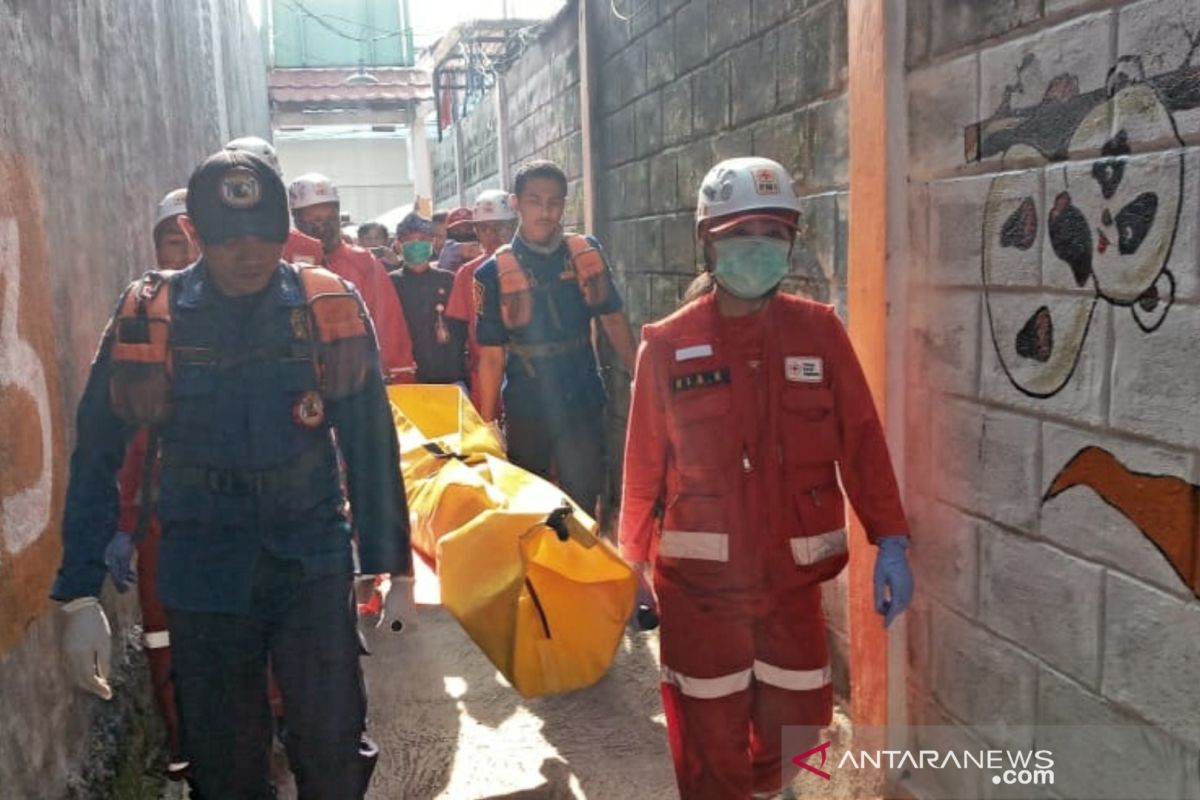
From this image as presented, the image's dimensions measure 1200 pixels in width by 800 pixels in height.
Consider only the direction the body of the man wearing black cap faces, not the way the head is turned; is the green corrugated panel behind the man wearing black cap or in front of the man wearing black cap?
behind

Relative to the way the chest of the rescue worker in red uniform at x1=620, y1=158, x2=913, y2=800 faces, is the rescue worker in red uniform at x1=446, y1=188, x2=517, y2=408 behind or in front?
behind

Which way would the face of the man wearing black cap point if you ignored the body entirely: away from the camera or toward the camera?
toward the camera

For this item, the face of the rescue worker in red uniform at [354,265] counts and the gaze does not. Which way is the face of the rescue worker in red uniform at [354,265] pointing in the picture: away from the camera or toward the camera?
toward the camera

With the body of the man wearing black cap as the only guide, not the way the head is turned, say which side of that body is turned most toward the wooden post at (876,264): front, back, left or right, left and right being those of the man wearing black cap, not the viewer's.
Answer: left

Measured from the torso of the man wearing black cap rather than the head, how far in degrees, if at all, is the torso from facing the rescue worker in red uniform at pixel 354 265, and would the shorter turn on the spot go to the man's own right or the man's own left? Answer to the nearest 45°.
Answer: approximately 180°

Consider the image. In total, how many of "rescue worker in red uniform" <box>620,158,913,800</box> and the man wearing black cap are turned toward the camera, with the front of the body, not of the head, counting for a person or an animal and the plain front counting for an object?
2

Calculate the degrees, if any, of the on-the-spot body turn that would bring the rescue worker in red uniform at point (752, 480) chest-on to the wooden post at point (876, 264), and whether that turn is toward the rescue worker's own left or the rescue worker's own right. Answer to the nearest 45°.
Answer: approximately 135° to the rescue worker's own left

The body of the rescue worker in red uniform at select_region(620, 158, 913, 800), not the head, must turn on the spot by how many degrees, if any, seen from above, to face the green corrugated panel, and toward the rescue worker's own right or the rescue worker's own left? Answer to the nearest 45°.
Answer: approximately 135° to the rescue worker's own right

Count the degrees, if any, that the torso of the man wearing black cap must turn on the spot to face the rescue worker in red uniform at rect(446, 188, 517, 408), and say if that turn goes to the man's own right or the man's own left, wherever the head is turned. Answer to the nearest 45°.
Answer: approximately 135° to the man's own left

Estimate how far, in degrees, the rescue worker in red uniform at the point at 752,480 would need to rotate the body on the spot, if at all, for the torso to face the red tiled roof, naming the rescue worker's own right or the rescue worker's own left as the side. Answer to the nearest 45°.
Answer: approximately 135° to the rescue worker's own right

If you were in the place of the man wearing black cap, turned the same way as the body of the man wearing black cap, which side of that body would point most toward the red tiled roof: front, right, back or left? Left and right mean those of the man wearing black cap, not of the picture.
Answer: back

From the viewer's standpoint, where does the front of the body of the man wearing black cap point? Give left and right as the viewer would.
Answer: facing the viewer

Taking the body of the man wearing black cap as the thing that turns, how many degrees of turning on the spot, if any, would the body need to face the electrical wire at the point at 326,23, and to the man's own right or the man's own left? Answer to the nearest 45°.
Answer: approximately 180°
